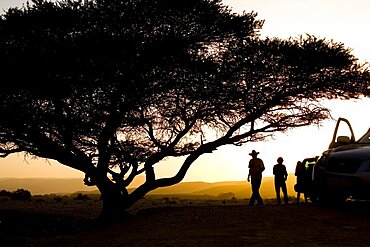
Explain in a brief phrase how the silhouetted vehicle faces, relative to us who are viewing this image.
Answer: facing the viewer and to the left of the viewer

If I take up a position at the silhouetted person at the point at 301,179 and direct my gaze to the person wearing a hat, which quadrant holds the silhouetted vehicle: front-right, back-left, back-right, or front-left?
back-left

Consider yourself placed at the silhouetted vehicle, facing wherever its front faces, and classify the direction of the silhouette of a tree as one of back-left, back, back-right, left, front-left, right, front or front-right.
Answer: right

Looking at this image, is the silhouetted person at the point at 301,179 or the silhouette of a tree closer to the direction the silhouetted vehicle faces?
the silhouette of a tree

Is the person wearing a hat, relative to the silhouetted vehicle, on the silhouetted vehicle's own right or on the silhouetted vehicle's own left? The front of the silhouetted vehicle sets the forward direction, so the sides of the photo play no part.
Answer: on the silhouetted vehicle's own right

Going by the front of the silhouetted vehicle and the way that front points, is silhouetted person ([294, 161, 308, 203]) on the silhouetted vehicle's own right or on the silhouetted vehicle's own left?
on the silhouetted vehicle's own right

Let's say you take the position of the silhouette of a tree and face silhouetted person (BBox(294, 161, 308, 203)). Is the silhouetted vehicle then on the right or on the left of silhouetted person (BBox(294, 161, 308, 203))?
right
